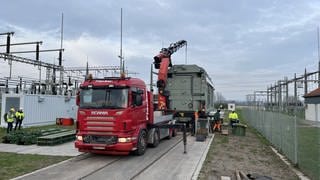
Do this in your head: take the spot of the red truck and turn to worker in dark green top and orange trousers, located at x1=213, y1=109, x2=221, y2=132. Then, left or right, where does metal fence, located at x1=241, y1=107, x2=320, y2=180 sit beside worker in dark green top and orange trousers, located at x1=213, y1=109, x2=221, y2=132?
right

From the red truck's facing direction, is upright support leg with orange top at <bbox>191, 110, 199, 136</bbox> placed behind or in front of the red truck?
behind

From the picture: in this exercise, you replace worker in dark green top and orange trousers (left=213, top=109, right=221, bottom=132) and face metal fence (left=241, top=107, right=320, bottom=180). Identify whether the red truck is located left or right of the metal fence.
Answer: right

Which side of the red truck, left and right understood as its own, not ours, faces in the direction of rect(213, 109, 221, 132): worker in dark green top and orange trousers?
back

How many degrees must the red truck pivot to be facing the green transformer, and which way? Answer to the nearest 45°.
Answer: approximately 180°

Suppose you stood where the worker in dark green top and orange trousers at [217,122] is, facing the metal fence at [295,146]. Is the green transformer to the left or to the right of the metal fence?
right

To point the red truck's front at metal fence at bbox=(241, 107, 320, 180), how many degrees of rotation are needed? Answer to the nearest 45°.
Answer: approximately 135° to its left

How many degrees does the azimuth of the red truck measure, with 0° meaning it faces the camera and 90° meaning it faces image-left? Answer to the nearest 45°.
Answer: approximately 45°
